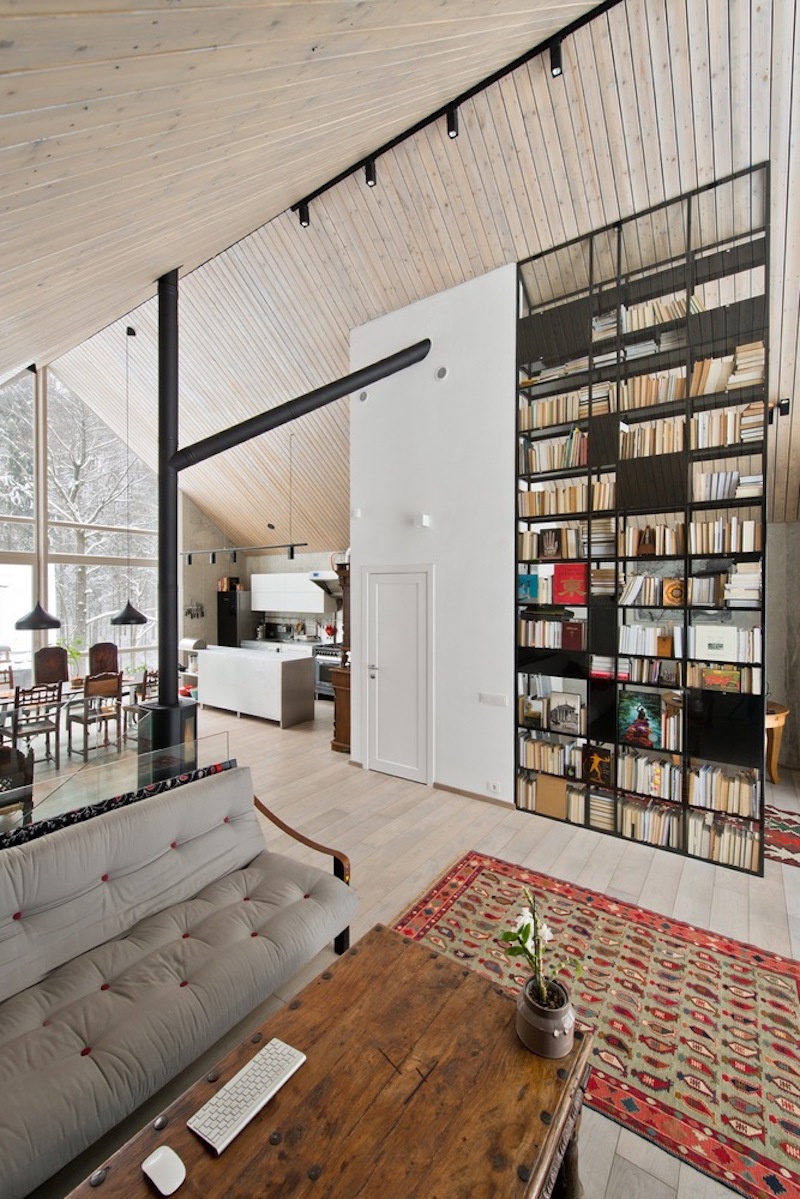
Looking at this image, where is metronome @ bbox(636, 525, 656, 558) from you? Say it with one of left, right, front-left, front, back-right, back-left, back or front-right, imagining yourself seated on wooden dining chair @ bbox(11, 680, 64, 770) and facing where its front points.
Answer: back-right

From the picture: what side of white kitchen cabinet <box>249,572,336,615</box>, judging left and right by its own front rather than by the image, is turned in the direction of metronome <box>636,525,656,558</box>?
front

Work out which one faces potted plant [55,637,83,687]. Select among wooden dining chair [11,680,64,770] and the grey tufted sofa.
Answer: the wooden dining chair

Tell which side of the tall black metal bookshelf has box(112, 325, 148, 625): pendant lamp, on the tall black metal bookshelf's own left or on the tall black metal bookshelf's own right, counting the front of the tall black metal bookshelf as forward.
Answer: on the tall black metal bookshelf's own right

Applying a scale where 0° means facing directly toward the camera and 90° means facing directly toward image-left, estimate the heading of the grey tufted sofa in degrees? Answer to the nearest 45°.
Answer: approximately 315°

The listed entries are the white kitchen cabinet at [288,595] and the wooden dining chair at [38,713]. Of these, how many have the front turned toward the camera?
1

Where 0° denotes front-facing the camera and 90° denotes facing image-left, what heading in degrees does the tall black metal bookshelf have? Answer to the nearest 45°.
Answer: approximately 45°

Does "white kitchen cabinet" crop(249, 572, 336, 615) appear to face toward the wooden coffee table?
yes

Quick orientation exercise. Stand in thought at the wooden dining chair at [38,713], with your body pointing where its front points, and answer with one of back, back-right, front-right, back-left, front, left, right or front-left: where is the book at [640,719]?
back-right

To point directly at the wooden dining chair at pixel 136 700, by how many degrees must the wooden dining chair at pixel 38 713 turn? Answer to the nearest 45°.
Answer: approximately 45° to its right

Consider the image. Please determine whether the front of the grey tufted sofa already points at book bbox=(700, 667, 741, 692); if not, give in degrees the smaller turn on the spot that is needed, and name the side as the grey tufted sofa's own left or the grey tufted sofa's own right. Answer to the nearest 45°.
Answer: approximately 45° to the grey tufted sofa's own left

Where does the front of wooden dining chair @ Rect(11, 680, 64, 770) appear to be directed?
away from the camera

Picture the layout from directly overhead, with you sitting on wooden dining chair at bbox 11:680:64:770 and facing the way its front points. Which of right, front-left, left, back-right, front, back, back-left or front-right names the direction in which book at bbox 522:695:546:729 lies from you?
back-right

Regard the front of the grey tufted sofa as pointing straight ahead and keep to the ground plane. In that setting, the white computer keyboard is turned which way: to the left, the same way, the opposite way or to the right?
the opposite way

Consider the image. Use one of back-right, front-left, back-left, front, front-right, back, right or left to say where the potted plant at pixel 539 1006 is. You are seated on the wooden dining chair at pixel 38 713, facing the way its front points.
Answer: back
